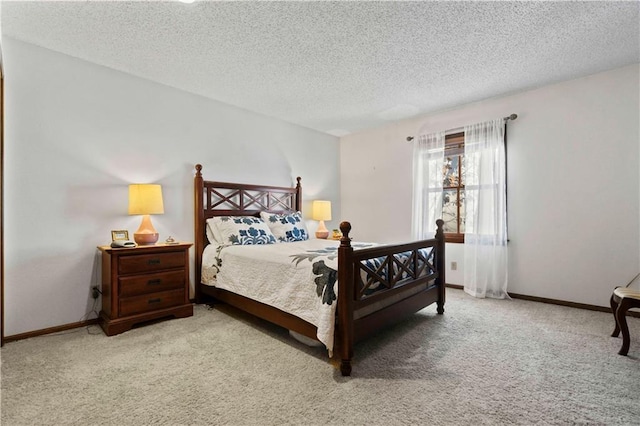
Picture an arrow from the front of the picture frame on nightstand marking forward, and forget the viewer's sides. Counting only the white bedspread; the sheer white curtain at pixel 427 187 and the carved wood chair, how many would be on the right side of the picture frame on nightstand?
0

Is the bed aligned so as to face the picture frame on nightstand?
no

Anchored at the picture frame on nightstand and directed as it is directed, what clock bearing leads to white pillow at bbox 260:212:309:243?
The white pillow is roughly at 9 o'clock from the picture frame on nightstand.

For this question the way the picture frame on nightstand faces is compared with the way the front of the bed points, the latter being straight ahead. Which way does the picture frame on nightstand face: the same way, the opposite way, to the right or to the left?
the same way

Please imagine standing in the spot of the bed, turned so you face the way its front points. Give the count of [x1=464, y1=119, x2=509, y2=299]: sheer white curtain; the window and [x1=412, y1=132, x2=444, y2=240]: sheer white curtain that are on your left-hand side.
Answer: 3

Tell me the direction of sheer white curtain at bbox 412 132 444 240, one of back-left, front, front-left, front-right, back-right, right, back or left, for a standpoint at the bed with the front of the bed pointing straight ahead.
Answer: left

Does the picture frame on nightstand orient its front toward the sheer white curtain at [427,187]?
no

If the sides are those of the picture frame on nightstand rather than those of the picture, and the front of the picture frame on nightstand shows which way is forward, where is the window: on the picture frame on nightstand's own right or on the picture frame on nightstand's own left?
on the picture frame on nightstand's own left

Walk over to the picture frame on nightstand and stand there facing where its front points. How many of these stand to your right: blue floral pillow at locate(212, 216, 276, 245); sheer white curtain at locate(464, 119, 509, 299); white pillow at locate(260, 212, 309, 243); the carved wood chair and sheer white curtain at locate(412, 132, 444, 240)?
0

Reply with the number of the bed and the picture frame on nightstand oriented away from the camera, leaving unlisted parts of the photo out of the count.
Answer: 0

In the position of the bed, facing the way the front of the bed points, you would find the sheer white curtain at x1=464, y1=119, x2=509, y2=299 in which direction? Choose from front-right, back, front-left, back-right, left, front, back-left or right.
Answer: left

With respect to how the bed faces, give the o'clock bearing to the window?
The window is roughly at 9 o'clock from the bed.

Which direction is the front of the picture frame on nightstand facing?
toward the camera

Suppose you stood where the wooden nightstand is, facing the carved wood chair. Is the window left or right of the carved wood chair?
left

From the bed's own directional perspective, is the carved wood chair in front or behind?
in front

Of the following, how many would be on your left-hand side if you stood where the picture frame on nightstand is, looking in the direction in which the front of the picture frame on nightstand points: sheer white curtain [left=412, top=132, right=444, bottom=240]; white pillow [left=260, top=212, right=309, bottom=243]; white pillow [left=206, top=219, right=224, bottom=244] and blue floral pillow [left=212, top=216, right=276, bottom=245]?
4

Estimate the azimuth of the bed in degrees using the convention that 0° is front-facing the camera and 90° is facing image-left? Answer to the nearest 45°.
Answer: approximately 315°

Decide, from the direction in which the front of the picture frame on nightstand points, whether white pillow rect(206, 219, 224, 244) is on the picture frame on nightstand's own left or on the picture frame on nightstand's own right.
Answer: on the picture frame on nightstand's own left

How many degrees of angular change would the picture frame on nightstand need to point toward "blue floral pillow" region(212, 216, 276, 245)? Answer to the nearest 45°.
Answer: approximately 90° to its left

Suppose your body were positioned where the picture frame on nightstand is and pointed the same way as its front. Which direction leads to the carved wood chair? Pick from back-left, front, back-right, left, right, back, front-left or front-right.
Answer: front-left
